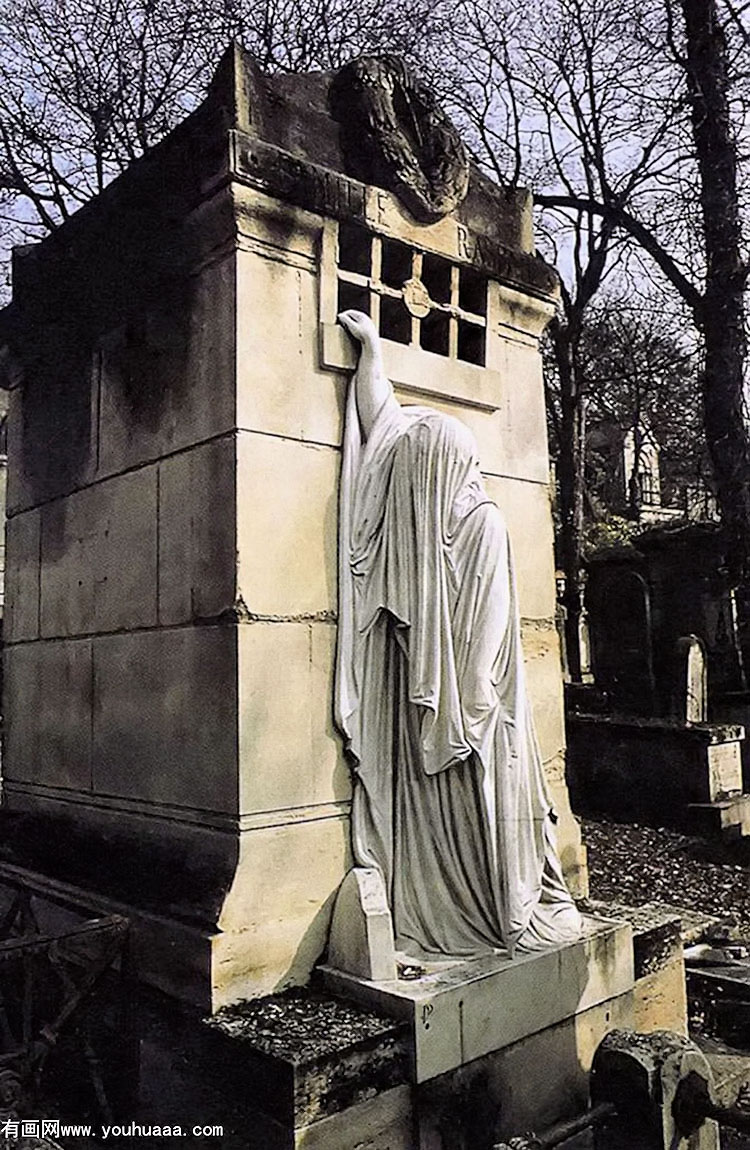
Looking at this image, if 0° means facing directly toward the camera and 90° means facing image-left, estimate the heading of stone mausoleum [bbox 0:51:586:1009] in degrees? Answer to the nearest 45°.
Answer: approximately 315°
